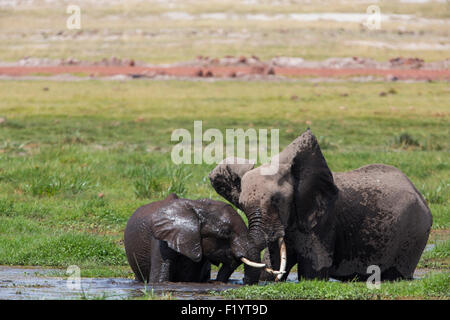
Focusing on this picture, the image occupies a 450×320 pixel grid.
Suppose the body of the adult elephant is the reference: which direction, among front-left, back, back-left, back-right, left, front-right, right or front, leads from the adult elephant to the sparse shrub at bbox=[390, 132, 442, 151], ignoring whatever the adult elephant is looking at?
back-right

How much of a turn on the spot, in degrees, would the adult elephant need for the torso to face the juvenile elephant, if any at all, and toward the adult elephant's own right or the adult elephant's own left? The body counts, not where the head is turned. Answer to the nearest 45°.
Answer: approximately 45° to the adult elephant's own right

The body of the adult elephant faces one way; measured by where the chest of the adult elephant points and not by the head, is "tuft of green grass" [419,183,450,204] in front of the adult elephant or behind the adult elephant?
behind

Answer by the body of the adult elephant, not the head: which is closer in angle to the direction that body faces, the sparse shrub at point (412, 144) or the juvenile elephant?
the juvenile elephant

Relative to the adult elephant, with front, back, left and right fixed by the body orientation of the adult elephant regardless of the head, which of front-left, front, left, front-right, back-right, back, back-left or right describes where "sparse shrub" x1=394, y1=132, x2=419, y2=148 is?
back-right
